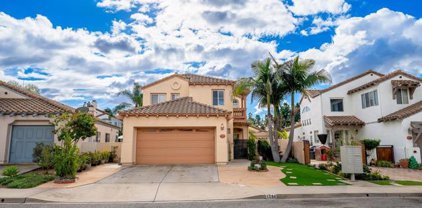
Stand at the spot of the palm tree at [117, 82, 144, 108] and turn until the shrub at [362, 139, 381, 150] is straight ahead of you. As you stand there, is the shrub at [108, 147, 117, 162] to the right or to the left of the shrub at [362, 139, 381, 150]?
right

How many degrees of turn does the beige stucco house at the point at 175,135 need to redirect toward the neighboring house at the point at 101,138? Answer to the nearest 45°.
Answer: approximately 135° to its right

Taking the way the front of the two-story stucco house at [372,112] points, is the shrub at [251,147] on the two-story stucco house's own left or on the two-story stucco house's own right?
on the two-story stucco house's own right

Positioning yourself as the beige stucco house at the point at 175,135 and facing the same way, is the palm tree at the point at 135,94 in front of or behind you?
behind

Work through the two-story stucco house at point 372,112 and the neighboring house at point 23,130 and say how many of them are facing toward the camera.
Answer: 2

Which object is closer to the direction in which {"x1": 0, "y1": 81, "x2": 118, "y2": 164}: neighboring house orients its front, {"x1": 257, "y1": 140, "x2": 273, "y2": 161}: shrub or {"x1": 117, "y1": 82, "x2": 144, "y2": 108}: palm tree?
the shrub

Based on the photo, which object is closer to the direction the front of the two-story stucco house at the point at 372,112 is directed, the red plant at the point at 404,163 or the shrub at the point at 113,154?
the red plant

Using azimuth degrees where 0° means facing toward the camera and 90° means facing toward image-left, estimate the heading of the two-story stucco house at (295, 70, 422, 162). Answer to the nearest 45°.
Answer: approximately 0°

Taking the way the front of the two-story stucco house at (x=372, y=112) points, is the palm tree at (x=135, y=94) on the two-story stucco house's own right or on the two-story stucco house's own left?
on the two-story stucco house's own right

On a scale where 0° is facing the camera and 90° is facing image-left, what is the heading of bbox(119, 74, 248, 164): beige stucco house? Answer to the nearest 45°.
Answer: approximately 0°
